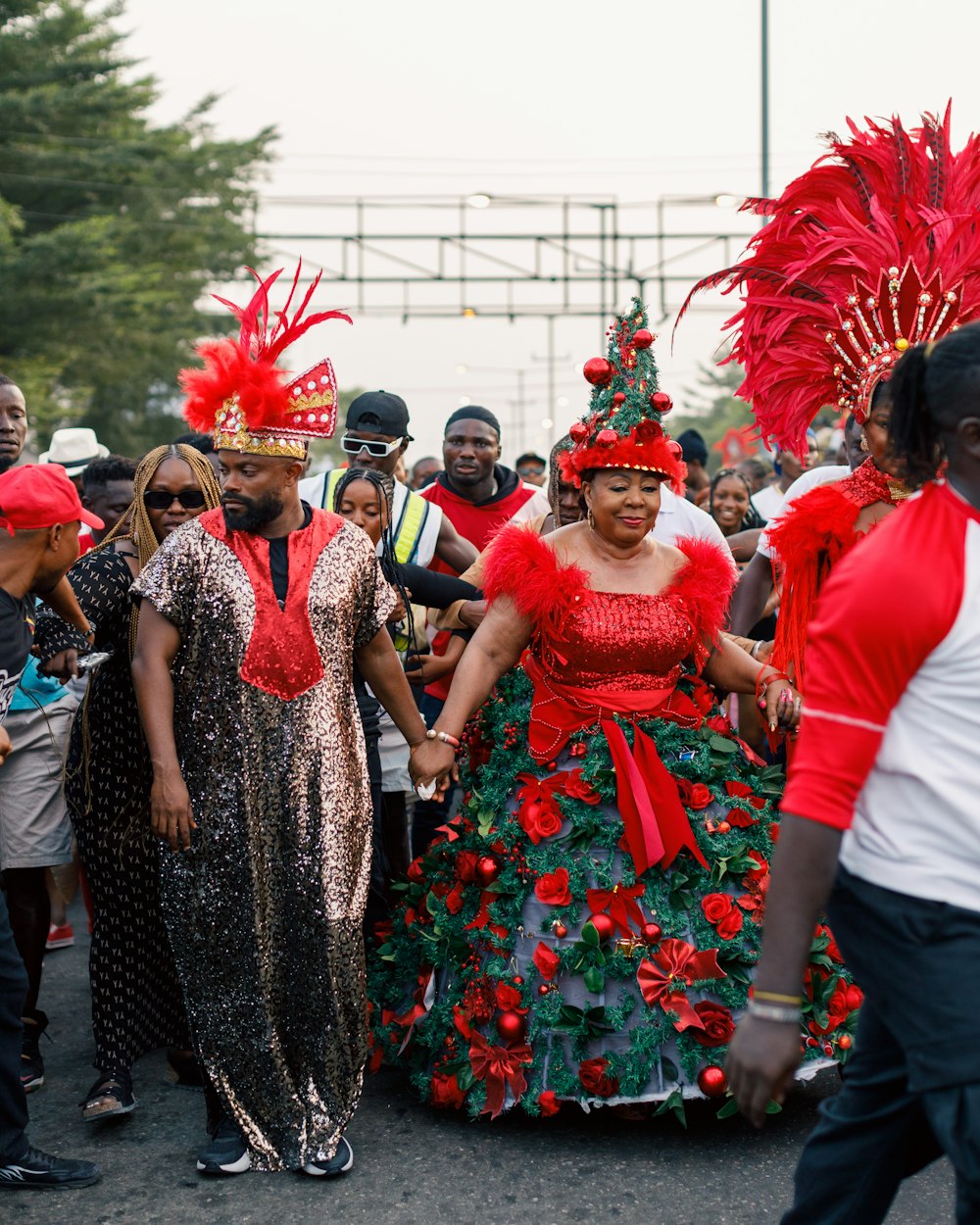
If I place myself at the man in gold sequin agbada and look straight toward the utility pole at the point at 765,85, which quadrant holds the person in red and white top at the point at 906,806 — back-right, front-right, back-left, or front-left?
back-right

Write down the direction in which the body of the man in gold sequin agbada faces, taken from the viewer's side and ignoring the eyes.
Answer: toward the camera

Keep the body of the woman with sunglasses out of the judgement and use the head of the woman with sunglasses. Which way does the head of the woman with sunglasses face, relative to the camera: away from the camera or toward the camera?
toward the camera

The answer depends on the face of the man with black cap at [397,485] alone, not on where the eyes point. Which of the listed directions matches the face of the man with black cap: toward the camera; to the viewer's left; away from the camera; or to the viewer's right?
toward the camera

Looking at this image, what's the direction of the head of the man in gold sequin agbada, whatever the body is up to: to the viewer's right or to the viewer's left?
to the viewer's left

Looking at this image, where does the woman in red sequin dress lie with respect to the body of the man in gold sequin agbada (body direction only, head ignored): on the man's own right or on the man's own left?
on the man's own left

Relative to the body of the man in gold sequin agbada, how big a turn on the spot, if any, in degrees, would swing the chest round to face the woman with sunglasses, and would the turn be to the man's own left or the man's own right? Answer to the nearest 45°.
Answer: approximately 135° to the man's own right

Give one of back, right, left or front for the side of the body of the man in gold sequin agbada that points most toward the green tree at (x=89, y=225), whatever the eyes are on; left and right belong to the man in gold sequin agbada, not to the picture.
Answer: back
